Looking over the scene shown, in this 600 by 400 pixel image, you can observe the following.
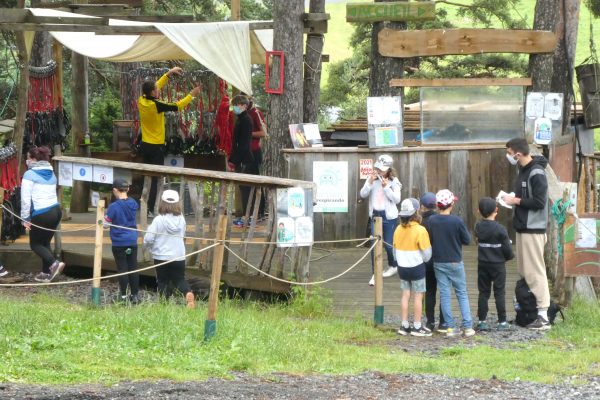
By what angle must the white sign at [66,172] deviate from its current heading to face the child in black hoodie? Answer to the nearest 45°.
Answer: approximately 45° to its left

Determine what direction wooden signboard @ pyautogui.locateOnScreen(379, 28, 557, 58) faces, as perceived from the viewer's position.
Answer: facing the viewer

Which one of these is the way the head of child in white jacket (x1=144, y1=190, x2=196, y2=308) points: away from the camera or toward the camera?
away from the camera

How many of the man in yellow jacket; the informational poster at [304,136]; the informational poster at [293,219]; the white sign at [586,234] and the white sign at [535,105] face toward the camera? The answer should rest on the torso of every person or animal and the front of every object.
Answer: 4

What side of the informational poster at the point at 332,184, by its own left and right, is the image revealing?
front

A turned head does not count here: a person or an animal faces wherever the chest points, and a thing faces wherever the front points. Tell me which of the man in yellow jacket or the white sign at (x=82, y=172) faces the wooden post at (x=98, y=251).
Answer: the white sign

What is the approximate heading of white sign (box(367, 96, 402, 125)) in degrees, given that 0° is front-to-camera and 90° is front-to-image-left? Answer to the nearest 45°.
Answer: approximately 0°

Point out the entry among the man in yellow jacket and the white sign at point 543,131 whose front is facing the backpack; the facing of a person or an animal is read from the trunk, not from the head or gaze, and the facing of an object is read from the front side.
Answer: the white sign

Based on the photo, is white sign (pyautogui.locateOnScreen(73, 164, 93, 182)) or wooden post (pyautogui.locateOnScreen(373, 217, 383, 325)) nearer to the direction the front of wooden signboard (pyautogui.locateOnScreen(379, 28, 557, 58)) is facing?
the wooden post

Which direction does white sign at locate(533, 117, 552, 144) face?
toward the camera

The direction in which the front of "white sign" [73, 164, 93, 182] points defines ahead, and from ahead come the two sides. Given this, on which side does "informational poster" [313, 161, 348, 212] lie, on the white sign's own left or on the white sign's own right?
on the white sign's own left

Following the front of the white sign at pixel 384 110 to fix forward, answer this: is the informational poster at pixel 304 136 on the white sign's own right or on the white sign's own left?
on the white sign's own right
